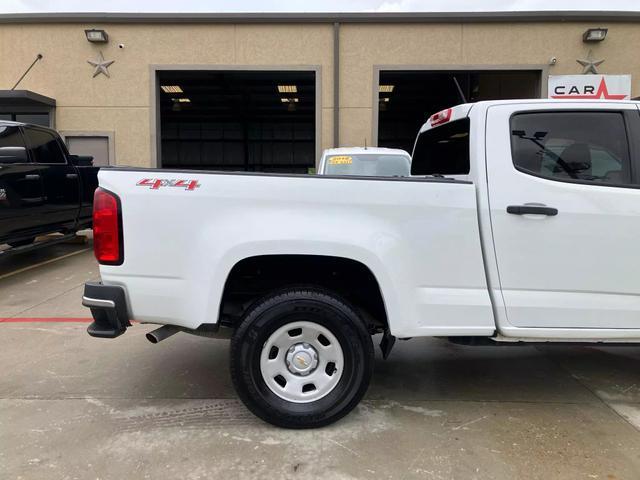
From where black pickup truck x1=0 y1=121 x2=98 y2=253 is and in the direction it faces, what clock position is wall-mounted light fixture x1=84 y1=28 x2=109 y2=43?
The wall-mounted light fixture is roughly at 5 o'clock from the black pickup truck.

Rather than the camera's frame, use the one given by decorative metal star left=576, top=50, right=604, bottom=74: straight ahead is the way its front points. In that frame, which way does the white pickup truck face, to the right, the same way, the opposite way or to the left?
to the left

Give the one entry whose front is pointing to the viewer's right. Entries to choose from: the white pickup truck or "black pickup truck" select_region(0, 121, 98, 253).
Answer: the white pickup truck

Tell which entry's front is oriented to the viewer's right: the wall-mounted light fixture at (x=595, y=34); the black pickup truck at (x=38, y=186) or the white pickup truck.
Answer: the white pickup truck

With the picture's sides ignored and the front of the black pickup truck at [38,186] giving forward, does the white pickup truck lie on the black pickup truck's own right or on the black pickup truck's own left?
on the black pickup truck's own left
